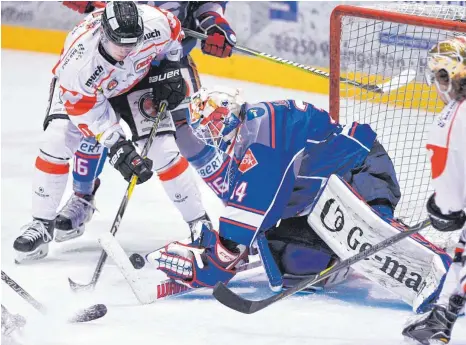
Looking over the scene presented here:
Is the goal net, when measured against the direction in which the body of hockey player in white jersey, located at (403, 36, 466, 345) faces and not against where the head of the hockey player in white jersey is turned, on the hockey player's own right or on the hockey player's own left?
on the hockey player's own right

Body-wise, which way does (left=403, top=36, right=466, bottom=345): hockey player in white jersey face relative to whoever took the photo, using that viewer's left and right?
facing to the left of the viewer

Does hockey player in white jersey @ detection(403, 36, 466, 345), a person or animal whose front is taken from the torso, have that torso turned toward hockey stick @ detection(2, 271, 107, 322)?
yes

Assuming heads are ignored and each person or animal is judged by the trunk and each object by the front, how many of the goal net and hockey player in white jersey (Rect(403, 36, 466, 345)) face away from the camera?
0

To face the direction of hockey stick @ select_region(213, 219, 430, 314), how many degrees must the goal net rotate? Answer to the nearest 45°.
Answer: approximately 45° to its left

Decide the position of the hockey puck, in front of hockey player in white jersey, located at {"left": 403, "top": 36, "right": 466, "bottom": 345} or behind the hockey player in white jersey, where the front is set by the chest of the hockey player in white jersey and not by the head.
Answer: in front

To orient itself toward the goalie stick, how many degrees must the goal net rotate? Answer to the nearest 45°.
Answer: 0° — it already faces it

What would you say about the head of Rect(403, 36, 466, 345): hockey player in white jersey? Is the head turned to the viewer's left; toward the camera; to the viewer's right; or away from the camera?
to the viewer's left

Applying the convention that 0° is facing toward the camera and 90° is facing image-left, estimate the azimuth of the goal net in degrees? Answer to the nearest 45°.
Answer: approximately 45°

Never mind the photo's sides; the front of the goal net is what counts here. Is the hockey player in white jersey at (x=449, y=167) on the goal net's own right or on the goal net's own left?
on the goal net's own left

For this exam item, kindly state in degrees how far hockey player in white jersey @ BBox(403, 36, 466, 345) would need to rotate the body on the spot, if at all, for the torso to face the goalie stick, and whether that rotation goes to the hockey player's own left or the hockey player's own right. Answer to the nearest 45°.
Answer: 0° — they already face it

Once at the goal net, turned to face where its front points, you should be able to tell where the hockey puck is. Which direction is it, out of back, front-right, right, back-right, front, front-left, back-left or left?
front
